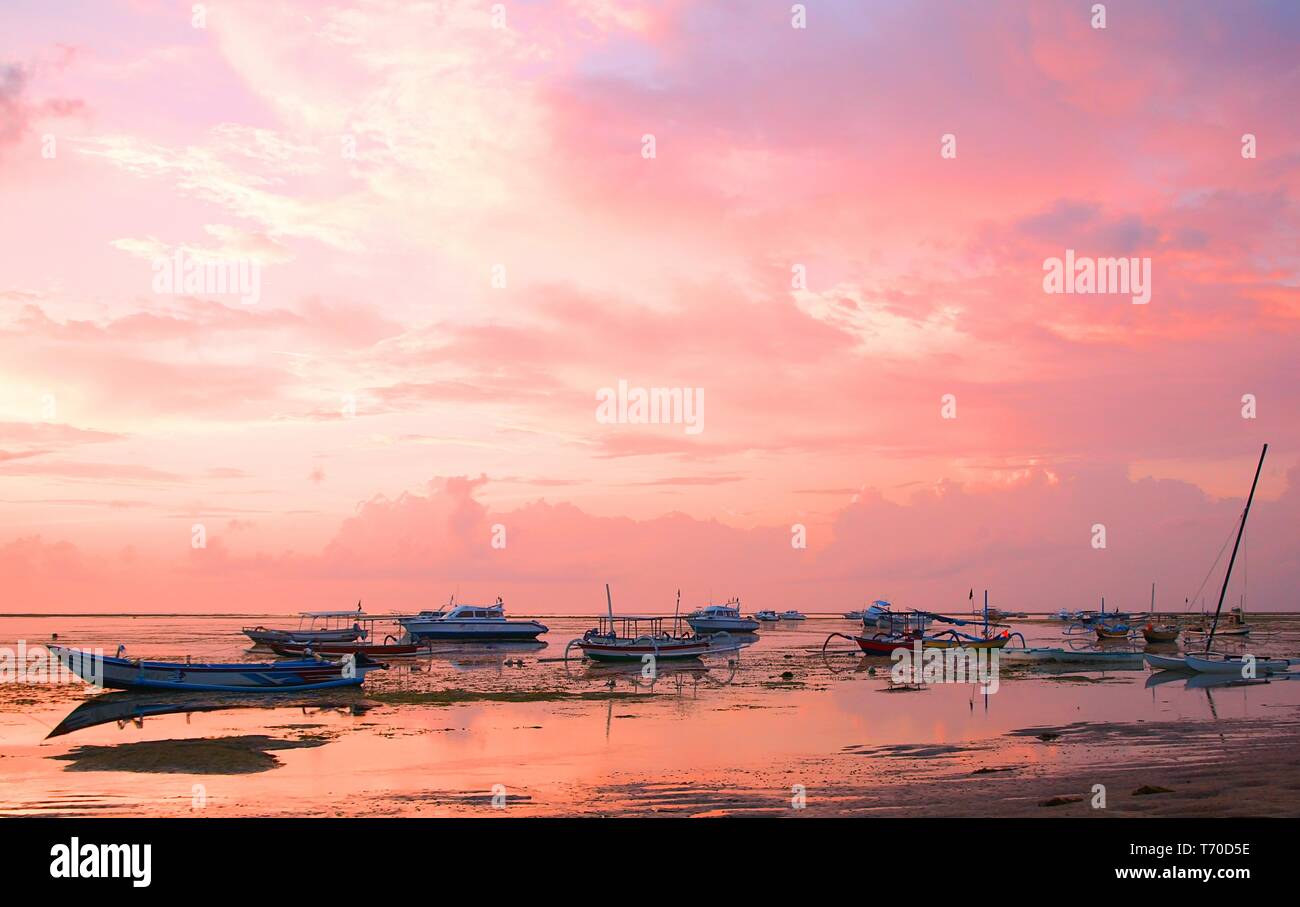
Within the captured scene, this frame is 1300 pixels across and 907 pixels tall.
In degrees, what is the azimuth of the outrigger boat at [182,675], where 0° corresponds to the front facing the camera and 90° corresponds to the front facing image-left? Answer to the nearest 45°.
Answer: approximately 90°
